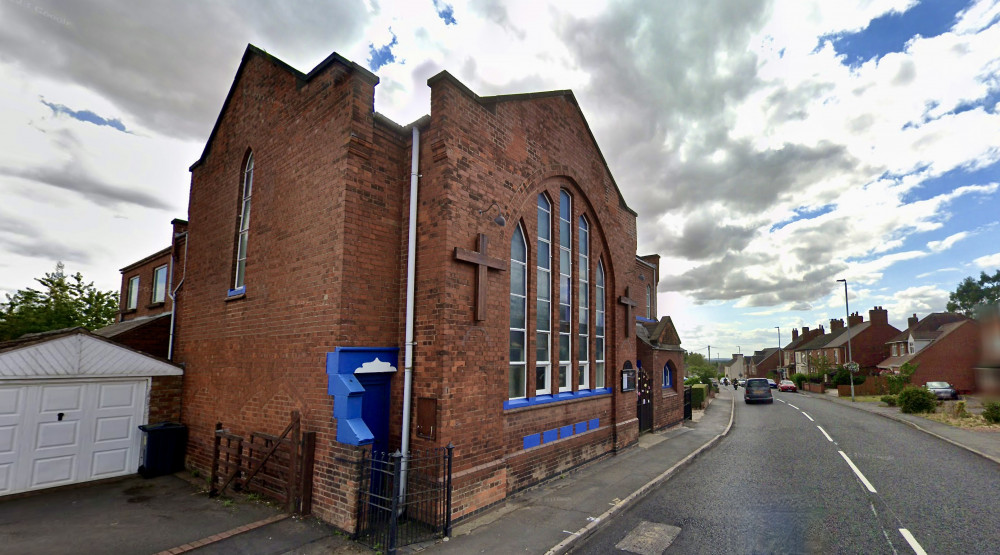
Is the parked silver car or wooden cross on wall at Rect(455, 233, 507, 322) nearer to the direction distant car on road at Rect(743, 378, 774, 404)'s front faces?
the parked silver car

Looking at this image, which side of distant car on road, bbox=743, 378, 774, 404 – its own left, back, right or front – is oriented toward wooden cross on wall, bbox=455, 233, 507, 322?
back

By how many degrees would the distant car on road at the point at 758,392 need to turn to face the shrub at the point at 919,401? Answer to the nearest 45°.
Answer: approximately 135° to its right

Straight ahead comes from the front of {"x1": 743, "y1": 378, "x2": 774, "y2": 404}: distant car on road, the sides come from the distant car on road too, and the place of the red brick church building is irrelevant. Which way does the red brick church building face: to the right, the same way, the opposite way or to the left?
to the right

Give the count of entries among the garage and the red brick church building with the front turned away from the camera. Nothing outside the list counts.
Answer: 0

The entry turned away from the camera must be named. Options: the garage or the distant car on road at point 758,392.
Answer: the distant car on road

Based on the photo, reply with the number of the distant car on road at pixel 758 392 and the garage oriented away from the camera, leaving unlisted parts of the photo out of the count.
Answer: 1

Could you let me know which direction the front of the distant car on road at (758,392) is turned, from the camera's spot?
facing away from the viewer

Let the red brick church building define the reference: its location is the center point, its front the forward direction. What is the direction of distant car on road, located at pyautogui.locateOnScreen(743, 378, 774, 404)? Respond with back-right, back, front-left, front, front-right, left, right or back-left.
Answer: left
